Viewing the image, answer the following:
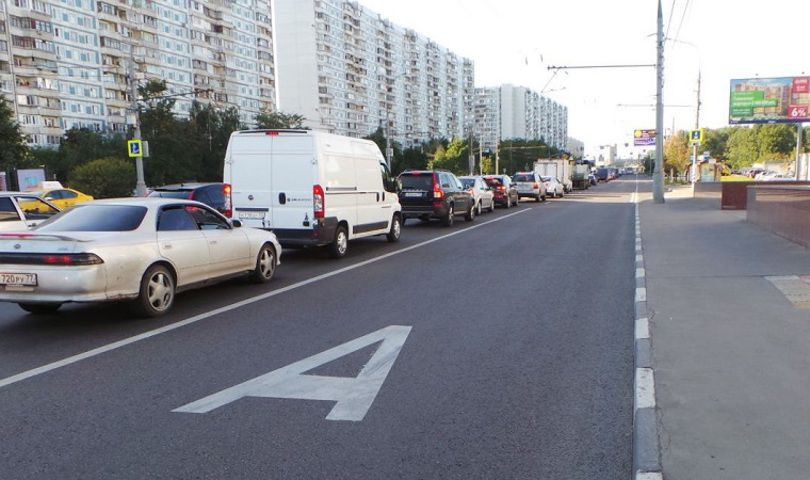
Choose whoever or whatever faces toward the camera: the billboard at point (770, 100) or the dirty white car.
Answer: the billboard

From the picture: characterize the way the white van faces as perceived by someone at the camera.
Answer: facing away from the viewer and to the right of the viewer

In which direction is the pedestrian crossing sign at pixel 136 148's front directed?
toward the camera

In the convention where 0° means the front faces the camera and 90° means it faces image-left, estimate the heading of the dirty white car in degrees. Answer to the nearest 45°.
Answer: approximately 225°

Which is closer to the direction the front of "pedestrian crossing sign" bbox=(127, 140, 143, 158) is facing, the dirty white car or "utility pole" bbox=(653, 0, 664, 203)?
the dirty white car

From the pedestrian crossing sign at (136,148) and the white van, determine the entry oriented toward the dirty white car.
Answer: the pedestrian crossing sign

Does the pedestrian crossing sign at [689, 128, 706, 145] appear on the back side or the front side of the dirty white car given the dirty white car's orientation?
on the front side

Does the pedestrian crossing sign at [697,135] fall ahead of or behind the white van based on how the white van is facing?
ahead

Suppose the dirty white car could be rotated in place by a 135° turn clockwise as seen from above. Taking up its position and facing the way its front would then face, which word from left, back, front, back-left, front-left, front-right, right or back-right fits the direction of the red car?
back-left

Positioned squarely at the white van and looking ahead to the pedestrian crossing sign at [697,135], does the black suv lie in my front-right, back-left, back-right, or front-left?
front-left

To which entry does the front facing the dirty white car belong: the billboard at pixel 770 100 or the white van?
the billboard

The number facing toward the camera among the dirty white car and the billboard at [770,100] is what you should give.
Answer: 1

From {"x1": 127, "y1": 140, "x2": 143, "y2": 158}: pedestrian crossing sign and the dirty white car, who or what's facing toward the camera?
the pedestrian crossing sign

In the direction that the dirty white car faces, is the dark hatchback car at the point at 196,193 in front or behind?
in front

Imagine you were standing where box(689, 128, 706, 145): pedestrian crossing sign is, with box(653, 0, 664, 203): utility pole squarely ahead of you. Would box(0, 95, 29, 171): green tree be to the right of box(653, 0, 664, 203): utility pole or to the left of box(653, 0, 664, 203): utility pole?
right

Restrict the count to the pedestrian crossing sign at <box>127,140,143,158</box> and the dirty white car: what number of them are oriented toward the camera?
1

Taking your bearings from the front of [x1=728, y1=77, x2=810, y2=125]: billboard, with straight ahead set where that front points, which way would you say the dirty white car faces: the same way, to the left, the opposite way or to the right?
the opposite way
